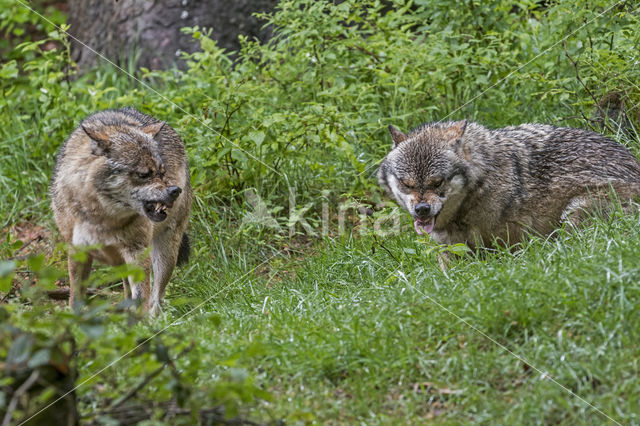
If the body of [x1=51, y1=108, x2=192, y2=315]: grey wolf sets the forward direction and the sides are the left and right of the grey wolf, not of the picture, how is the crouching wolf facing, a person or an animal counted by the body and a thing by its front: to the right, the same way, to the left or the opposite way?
to the right

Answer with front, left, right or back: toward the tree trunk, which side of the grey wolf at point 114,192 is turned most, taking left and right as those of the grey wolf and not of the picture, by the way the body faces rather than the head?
back

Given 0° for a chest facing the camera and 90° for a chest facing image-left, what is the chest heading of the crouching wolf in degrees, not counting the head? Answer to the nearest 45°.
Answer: approximately 45°

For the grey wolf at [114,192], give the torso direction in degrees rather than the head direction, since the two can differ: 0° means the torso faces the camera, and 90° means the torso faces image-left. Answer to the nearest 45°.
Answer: approximately 0°

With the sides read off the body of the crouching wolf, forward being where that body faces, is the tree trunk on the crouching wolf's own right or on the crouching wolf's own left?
on the crouching wolf's own right

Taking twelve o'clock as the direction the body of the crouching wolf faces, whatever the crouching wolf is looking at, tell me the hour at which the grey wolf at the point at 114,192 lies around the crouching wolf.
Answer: The grey wolf is roughly at 1 o'clock from the crouching wolf.

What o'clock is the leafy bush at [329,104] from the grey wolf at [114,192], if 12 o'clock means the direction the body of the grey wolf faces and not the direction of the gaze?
The leafy bush is roughly at 8 o'clock from the grey wolf.

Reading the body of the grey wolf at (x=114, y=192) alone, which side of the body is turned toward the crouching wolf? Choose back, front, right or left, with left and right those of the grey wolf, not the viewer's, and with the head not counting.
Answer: left
